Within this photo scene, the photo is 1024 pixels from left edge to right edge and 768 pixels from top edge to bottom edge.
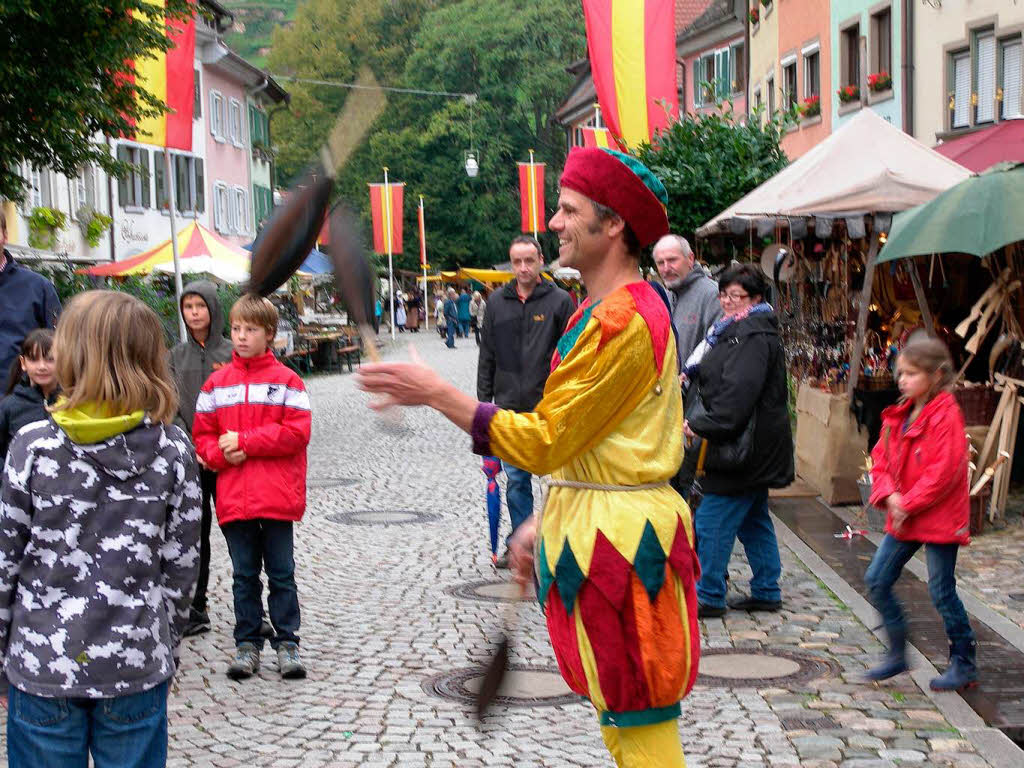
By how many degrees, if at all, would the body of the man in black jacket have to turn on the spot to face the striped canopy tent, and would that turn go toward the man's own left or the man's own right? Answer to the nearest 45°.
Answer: approximately 135° to the man's own right

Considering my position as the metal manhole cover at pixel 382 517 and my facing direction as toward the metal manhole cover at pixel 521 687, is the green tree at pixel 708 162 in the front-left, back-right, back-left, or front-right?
back-left

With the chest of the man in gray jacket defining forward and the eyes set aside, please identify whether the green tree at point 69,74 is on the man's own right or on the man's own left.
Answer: on the man's own right

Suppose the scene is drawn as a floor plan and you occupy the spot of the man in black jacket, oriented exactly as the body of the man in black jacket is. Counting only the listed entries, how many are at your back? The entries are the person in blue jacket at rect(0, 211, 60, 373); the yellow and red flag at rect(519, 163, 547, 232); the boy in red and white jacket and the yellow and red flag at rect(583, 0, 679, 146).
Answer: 2

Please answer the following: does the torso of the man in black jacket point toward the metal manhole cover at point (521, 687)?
yes

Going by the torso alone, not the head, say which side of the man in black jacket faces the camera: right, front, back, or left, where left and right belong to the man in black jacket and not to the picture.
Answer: front

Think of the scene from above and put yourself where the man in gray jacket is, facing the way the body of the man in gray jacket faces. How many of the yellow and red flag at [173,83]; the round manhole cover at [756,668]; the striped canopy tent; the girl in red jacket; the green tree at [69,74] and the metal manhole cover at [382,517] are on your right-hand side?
4

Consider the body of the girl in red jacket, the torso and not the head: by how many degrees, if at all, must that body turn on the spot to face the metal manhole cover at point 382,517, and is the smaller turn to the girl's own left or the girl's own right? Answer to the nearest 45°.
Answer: approximately 90° to the girl's own right

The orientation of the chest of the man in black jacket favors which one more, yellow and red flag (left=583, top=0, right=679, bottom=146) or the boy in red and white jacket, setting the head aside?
the boy in red and white jacket

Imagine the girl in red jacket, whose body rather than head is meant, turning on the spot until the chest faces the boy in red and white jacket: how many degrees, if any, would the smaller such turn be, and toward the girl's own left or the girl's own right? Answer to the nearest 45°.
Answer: approximately 45° to the girl's own right

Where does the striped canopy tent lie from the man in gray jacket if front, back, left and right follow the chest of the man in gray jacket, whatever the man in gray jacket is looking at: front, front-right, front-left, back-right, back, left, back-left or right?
right

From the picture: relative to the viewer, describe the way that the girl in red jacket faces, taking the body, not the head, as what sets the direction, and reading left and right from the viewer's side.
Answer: facing the viewer and to the left of the viewer

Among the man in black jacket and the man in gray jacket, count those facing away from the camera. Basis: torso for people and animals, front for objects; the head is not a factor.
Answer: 0

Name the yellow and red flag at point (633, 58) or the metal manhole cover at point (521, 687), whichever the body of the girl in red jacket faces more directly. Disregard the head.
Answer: the metal manhole cover
